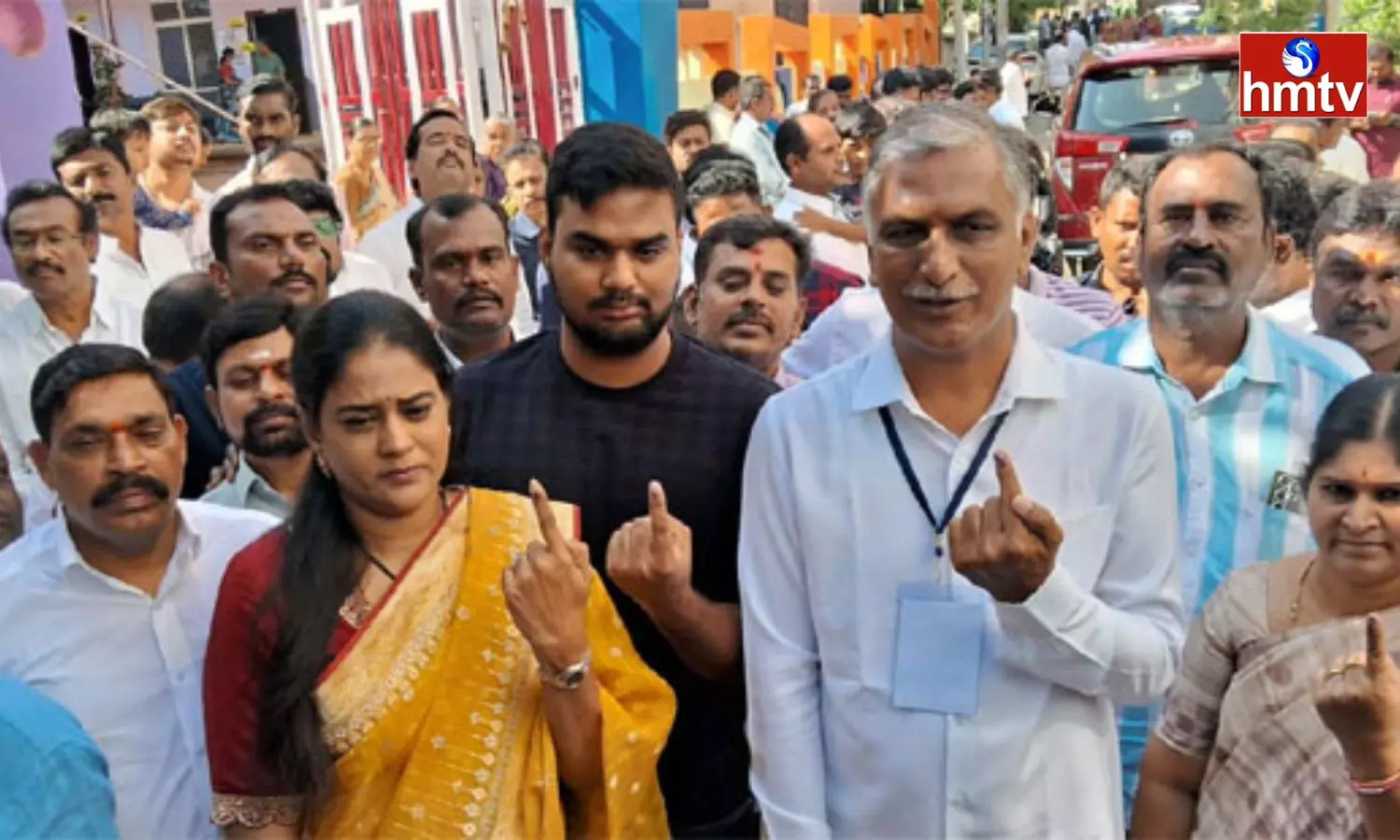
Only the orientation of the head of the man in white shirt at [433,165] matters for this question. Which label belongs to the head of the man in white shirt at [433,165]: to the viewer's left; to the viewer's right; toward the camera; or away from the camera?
toward the camera

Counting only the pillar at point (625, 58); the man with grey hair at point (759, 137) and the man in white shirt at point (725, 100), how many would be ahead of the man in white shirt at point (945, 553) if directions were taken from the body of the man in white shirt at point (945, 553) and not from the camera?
0

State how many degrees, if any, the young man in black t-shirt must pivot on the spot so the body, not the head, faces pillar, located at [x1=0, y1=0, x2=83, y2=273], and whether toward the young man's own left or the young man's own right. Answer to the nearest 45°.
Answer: approximately 135° to the young man's own right

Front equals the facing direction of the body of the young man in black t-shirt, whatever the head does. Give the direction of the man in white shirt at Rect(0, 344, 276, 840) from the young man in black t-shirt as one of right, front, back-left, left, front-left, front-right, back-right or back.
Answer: right

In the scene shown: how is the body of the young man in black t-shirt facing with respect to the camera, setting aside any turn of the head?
toward the camera

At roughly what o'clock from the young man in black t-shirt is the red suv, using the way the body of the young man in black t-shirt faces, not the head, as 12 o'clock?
The red suv is roughly at 7 o'clock from the young man in black t-shirt.

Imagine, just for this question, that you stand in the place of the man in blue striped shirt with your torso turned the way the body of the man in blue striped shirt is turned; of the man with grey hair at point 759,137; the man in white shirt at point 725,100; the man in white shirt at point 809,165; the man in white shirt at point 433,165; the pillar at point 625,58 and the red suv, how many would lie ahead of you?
0

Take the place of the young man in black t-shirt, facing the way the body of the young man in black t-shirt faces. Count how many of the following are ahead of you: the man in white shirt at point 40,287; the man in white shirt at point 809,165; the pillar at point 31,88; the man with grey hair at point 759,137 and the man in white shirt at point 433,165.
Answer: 0

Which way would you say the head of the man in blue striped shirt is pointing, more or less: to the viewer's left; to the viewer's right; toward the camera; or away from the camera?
toward the camera

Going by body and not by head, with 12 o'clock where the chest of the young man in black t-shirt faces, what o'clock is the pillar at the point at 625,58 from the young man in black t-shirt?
The pillar is roughly at 6 o'clock from the young man in black t-shirt.

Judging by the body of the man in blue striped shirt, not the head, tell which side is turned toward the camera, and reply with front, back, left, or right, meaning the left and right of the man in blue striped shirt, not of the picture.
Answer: front

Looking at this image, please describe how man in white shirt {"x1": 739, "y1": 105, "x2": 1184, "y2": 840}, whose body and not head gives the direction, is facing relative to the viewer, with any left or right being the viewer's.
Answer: facing the viewer

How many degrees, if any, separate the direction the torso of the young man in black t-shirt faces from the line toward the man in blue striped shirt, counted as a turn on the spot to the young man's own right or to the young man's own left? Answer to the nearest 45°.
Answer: approximately 90° to the young man's own left
